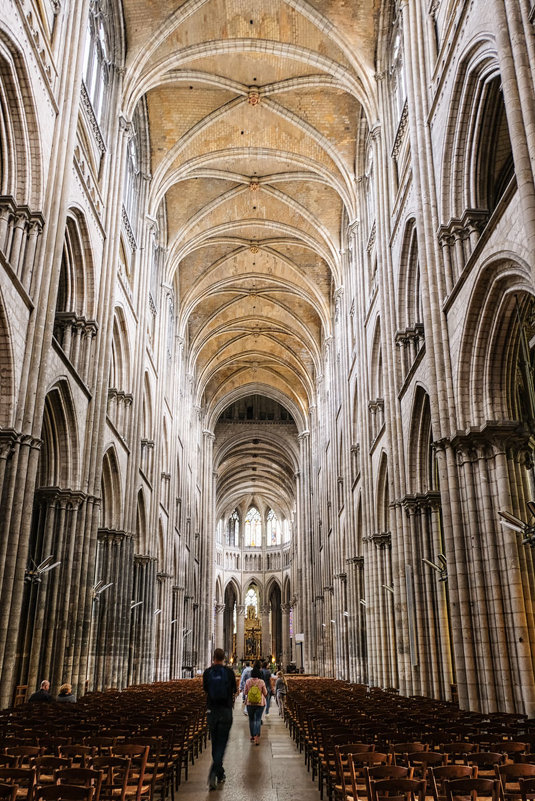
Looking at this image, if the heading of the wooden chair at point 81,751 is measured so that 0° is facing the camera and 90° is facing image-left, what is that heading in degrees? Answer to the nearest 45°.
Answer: approximately 180°

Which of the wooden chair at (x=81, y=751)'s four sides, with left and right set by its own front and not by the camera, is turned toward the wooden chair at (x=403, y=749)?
right

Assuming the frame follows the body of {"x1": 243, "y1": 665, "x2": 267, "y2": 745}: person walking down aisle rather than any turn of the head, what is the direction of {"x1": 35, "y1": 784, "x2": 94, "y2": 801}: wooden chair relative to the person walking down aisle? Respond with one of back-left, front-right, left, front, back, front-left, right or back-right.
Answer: back

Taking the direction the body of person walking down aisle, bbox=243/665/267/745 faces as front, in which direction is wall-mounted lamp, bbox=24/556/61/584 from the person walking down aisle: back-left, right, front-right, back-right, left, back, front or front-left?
left

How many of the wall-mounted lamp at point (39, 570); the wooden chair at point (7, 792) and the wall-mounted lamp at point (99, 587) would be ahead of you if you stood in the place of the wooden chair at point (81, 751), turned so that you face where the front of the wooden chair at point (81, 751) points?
2

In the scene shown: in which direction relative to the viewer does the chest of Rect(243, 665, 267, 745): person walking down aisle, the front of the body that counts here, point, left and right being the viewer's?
facing away from the viewer

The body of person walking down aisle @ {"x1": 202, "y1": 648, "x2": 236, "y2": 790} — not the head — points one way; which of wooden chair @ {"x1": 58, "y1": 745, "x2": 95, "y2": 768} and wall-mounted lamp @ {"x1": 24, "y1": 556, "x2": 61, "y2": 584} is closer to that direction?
the wall-mounted lamp

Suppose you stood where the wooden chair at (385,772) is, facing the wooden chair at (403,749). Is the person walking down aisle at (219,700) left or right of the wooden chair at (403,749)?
left

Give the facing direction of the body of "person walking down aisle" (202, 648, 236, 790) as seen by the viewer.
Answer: away from the camera
